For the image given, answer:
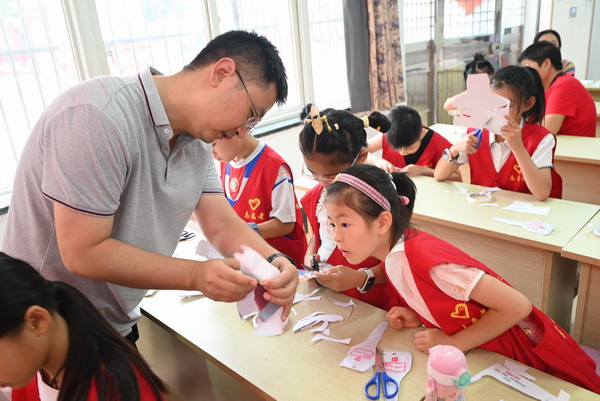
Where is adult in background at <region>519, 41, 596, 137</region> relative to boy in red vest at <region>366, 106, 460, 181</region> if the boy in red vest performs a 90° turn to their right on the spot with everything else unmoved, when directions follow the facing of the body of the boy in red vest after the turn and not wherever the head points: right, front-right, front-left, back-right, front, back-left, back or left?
right

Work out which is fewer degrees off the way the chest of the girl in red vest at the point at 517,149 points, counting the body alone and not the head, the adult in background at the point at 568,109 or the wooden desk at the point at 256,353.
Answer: the wooden desk

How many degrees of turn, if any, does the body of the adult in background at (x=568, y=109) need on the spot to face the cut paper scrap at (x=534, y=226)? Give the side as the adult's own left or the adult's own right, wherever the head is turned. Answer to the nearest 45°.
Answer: approximately 90° to the adult's own left

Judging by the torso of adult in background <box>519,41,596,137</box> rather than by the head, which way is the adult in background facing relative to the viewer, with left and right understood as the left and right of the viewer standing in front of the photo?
facing to the left of the viewer

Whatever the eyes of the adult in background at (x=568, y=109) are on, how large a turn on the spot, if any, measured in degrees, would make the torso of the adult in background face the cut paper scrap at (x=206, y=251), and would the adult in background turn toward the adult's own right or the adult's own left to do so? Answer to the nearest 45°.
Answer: approximately 90° to the adult's own left

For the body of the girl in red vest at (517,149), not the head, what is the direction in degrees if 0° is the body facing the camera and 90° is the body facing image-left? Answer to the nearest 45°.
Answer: approximately 45°

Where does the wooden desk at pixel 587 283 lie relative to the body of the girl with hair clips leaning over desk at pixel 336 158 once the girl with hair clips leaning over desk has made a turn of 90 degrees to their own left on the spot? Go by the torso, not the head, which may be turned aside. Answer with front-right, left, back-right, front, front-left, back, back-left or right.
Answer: front-left

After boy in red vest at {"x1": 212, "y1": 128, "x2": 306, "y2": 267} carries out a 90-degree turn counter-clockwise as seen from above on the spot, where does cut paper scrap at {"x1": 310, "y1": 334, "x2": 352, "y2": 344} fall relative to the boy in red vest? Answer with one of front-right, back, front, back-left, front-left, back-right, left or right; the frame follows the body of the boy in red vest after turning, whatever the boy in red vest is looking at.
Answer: front-right

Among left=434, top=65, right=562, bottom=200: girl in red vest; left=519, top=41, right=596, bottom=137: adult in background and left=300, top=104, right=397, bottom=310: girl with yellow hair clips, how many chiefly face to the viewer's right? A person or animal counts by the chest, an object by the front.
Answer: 0

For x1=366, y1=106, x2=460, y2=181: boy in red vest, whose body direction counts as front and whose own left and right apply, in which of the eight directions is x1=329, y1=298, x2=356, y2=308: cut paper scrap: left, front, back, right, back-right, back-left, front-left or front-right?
front-left

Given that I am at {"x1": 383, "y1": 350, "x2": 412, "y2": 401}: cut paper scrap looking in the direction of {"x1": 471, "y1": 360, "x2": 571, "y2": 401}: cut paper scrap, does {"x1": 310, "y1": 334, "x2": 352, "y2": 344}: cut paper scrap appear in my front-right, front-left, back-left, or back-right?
back-left

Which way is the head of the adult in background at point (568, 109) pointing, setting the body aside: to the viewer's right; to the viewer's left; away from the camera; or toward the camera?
to the viewer's left

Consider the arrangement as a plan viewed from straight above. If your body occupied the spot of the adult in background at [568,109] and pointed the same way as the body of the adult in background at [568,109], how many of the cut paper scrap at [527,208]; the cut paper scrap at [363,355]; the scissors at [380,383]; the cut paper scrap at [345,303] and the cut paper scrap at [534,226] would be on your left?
5

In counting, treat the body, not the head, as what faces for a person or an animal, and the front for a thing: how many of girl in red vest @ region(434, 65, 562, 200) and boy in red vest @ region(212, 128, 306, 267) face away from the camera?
0

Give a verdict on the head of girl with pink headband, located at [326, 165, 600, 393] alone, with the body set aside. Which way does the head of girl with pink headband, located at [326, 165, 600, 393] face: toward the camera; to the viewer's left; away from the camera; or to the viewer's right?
to the viewer's left
